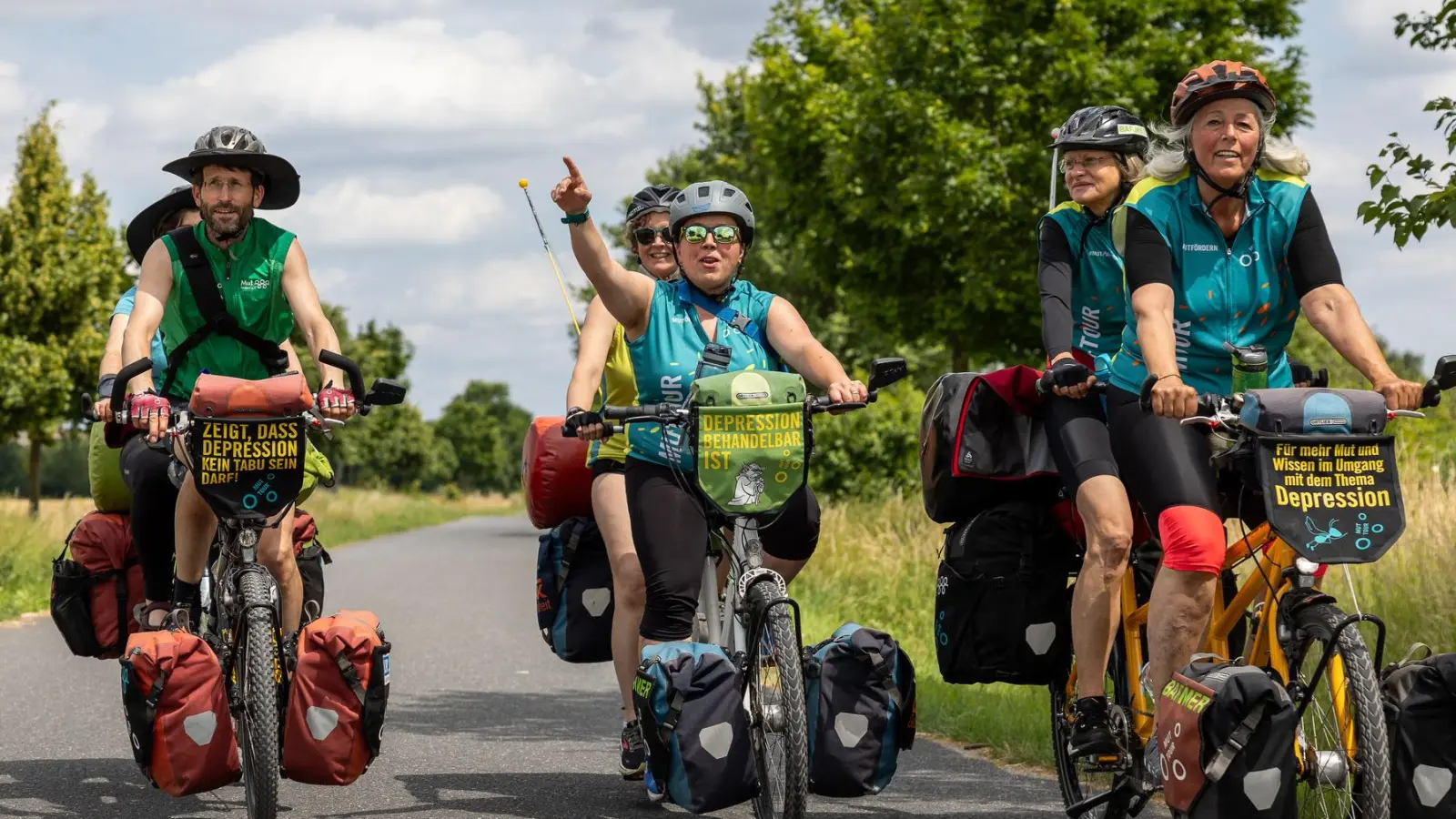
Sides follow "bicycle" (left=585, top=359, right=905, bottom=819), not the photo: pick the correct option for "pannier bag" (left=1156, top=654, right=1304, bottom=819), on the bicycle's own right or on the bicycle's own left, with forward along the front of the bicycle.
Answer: on the bicycle's own left

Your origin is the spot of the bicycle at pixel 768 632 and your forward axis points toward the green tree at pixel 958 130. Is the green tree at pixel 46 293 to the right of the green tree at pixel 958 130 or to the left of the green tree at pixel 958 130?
left

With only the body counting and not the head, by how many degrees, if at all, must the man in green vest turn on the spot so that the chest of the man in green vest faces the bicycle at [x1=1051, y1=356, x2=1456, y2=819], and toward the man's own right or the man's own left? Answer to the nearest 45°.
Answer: approximately 45° to the man's own left

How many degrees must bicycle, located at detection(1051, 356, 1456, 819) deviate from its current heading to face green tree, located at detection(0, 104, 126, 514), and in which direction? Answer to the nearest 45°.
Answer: approximately 180°

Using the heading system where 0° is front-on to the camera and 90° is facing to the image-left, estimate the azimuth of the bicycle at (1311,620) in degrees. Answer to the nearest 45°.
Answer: approximately 315°

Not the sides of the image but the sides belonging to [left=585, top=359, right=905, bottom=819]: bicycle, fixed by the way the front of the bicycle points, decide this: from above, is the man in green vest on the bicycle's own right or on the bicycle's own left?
on the bicycle's own right

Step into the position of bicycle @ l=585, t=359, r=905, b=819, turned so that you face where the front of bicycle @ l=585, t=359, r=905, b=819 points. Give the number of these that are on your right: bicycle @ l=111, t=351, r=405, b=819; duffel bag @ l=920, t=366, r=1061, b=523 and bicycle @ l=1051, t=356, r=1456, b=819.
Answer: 1

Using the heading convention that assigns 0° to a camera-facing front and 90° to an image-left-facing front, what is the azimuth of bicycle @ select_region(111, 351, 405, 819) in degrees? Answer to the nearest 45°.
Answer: approximately 0°
